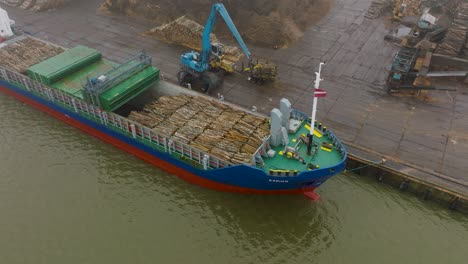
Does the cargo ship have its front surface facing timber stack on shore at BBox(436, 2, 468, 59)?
no

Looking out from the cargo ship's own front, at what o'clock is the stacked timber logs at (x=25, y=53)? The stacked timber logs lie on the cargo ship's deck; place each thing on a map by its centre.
The stacked timber logs is roughly at 6 o'clock from the cargo ship.

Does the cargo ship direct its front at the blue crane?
no

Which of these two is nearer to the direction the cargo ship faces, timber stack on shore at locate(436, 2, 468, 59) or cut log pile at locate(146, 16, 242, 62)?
the timber stack on shore

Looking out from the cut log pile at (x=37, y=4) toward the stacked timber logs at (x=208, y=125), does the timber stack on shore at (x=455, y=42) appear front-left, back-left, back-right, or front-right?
front-left

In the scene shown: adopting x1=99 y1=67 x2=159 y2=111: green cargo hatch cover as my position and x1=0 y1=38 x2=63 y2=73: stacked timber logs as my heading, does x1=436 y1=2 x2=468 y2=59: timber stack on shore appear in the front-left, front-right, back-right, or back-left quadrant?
back-right

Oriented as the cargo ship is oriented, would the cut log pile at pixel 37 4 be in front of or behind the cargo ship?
behind

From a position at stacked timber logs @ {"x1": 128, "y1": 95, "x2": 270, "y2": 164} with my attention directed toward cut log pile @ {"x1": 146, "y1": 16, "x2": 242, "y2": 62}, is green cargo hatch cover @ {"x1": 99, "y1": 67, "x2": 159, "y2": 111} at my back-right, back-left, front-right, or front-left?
front-left

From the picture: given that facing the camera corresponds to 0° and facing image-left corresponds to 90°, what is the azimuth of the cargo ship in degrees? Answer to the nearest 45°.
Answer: approximately 315°

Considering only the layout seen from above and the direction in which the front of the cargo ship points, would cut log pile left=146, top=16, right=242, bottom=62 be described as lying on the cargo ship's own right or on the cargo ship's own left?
on the cargo ship's own left
